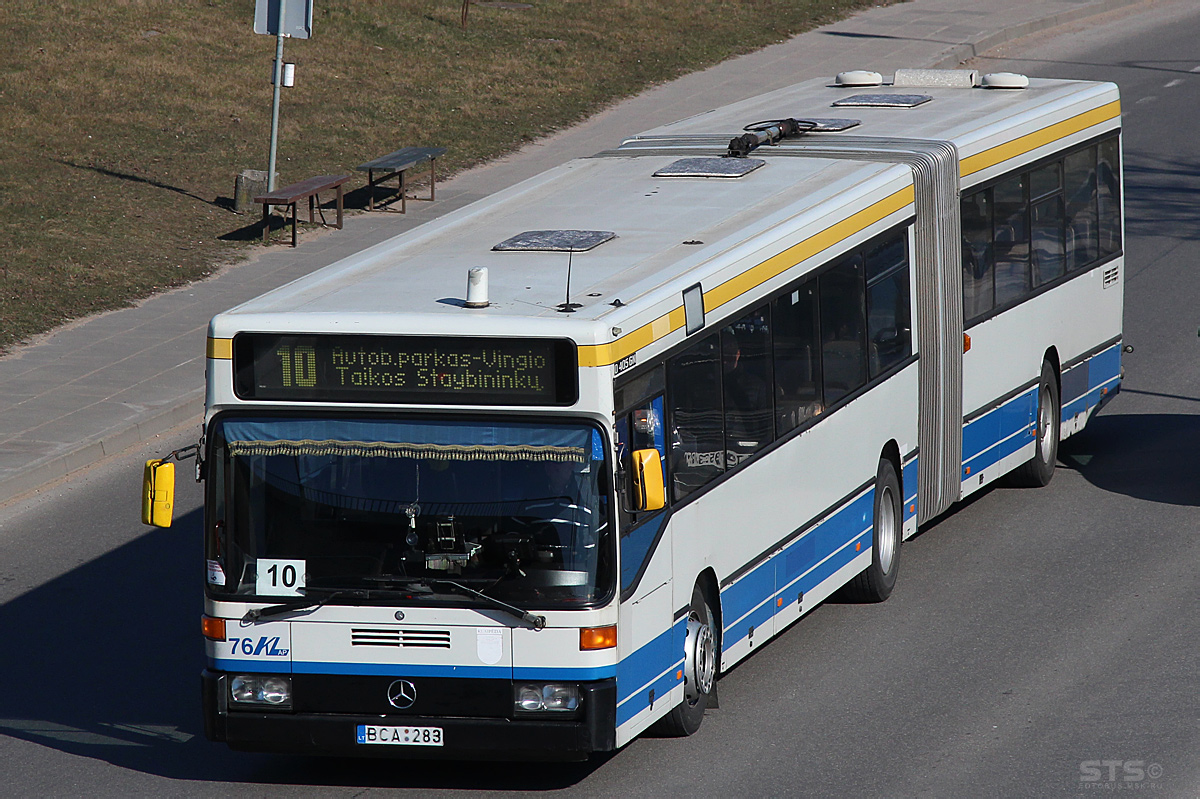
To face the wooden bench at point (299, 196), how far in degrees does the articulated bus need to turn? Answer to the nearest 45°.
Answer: approximately 135° to its right

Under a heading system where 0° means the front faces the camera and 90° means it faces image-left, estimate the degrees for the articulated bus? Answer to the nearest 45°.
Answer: approximately 45°

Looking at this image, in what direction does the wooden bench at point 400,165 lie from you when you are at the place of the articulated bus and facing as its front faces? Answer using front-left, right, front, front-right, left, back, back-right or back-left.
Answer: back-right
